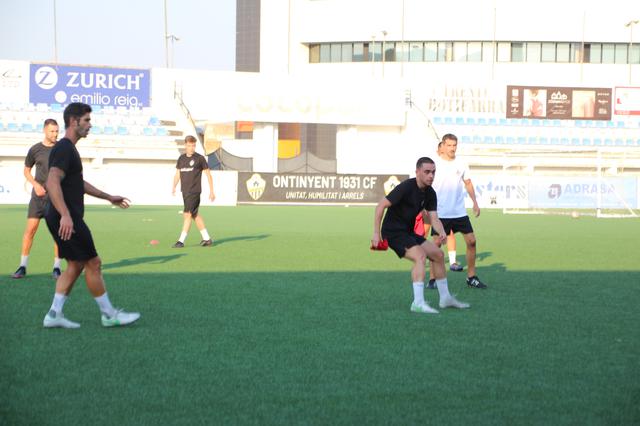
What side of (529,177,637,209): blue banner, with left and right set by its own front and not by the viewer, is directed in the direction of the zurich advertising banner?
right

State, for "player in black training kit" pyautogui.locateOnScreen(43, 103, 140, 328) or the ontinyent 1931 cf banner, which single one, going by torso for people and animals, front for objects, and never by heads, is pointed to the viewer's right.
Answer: the player in black training kit

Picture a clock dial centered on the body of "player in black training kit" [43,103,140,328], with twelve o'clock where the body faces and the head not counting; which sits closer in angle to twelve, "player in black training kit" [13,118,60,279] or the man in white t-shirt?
the man in white t-shirt

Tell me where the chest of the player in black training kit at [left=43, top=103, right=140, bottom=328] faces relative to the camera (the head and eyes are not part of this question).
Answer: to the viewer's right

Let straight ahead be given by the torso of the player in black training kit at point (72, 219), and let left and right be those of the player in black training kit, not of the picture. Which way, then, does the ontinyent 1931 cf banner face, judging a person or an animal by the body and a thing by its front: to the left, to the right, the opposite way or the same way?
to the right

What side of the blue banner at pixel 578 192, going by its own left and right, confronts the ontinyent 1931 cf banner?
right

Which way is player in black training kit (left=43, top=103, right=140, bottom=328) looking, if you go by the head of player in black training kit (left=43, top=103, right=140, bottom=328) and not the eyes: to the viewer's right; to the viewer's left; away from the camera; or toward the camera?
to the viewer's right

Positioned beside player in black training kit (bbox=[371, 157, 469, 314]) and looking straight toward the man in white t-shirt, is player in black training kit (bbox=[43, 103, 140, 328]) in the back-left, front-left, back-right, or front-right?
back-left

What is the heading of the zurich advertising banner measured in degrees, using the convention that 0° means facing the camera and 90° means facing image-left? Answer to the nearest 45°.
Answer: approximately 0°

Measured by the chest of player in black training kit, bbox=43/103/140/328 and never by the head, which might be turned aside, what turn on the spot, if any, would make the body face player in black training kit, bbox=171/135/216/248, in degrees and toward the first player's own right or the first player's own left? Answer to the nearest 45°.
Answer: approximately 90° to the first player's own left

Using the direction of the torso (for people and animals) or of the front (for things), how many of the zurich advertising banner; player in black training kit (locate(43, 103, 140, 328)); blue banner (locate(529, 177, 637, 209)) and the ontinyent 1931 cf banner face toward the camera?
3

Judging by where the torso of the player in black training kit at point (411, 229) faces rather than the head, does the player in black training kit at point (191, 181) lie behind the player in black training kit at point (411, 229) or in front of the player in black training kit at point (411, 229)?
behind

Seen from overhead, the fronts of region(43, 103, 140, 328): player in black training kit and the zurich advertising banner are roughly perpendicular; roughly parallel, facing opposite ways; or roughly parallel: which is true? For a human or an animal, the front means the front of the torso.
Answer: roughly perpendicular

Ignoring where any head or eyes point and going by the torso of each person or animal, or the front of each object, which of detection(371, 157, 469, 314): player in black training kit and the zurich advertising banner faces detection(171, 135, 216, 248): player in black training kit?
the zurich advertising banner
